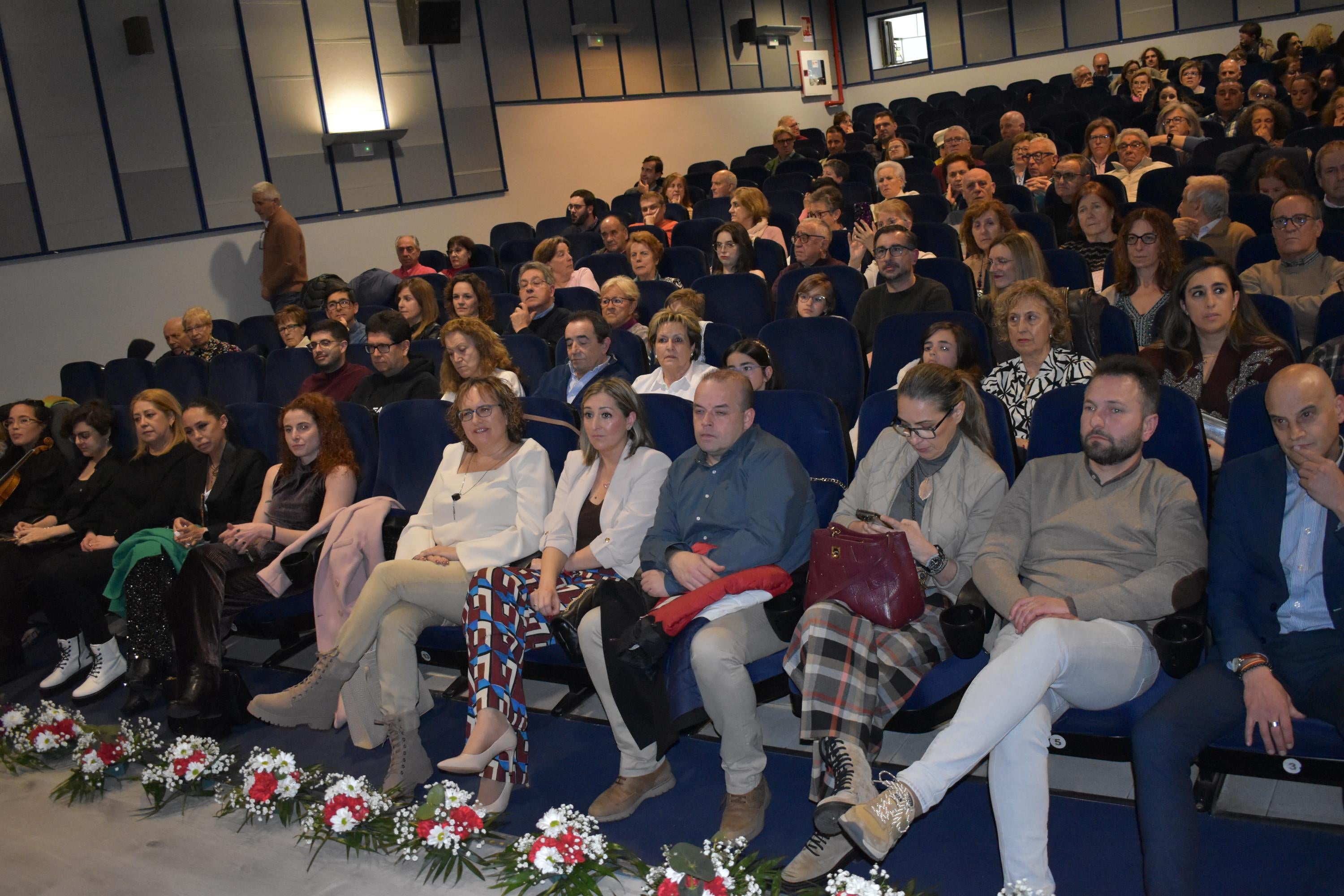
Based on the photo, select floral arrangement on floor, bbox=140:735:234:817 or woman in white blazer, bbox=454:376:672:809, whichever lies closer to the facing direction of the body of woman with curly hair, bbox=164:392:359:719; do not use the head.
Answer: the floral arrangement on floor

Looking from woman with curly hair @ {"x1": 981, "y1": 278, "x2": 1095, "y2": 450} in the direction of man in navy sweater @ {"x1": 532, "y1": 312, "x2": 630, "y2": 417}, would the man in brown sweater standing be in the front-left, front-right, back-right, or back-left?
front-right

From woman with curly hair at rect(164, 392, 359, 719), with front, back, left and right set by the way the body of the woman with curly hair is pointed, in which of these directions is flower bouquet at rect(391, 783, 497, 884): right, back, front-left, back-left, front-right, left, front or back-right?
front-left

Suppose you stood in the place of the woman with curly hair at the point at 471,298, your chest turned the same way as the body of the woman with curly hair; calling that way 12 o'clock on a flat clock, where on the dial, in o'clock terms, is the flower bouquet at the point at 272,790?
The flower bouquet is roughly at 11 o'clock from the woman with curly hair.

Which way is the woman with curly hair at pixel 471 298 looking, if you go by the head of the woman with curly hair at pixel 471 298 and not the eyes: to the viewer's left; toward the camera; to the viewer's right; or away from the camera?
toward the camera

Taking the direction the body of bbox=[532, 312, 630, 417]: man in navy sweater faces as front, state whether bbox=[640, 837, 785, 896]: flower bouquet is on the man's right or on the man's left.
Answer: on the man's left

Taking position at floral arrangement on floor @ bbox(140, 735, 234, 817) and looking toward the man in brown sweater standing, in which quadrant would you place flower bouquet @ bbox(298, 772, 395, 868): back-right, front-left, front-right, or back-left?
back-right

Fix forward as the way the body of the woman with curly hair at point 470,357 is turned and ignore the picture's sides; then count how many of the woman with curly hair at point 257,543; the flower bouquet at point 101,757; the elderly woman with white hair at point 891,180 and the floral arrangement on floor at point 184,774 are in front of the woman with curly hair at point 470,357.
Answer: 3

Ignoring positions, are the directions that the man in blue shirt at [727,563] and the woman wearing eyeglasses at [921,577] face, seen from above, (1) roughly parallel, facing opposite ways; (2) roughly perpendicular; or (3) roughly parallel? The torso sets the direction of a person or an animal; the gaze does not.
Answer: roughly parallel

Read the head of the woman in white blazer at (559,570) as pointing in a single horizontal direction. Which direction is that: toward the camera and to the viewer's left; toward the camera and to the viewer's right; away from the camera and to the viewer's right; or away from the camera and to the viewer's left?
toward the camera and to the viewer's left

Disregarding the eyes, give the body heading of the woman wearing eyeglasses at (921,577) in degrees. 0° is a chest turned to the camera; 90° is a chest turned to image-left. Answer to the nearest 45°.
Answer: approximately 45°

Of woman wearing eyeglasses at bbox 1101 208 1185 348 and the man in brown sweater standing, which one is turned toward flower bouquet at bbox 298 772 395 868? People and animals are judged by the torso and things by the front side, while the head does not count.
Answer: the woman wearing eyeglasses

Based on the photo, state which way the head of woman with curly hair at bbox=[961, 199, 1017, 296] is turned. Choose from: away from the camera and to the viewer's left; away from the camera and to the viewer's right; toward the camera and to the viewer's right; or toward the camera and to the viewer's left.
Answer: toward the camera and to the viewer's left

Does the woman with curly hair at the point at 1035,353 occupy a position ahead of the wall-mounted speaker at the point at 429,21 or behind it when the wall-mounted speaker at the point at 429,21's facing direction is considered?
ahead

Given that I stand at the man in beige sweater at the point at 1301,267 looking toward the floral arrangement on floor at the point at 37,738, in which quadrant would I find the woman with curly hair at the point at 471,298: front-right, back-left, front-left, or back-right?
front-right

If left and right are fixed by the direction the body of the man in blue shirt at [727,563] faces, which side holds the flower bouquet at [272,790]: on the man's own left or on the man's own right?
on the man's own right

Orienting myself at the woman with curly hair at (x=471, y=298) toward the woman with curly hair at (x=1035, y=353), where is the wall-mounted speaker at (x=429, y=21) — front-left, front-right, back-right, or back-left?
back-left

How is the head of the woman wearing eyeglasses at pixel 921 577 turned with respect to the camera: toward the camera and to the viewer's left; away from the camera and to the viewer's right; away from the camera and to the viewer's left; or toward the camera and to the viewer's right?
toward the camera and to the viewer's left
